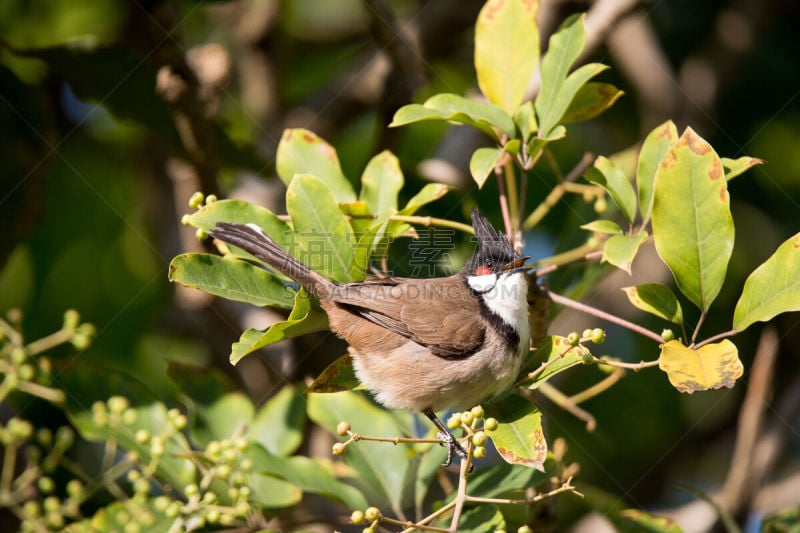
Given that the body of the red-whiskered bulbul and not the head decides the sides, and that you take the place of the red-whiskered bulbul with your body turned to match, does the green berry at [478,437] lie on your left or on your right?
on your right

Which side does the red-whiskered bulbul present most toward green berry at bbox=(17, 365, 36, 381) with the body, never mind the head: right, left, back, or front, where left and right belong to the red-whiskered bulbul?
back

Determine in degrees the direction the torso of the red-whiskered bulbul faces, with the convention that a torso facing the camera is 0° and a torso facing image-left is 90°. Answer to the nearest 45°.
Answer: approximately 270°
